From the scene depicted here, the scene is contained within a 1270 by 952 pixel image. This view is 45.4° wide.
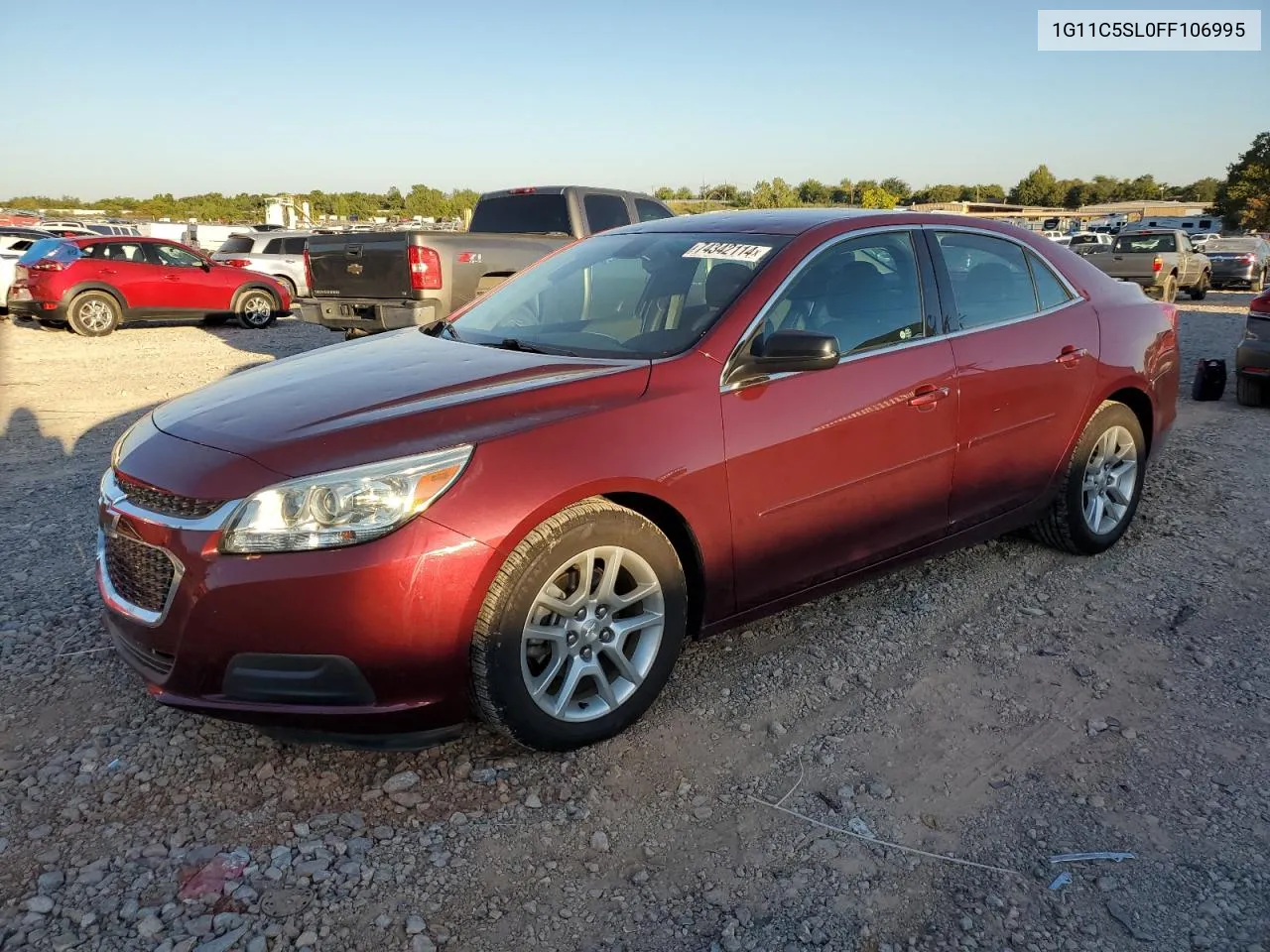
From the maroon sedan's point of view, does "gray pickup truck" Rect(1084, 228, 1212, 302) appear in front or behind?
behind

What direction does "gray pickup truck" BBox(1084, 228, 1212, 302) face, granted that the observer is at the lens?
facing away from the viewer and to the right of the viewer

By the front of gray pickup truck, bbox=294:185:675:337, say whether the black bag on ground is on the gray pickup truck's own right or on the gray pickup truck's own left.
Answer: on the gray pickup truck's own right

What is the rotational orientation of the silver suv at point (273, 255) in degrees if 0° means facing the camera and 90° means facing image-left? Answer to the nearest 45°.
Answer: approximately 225°

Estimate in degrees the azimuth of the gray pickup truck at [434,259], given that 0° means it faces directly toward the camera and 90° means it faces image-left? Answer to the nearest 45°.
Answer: approximately 225°

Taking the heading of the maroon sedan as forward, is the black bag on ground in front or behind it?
behind

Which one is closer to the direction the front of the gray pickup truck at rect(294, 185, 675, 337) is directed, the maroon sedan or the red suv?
the red suv

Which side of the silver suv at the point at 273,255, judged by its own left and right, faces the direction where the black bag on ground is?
right
